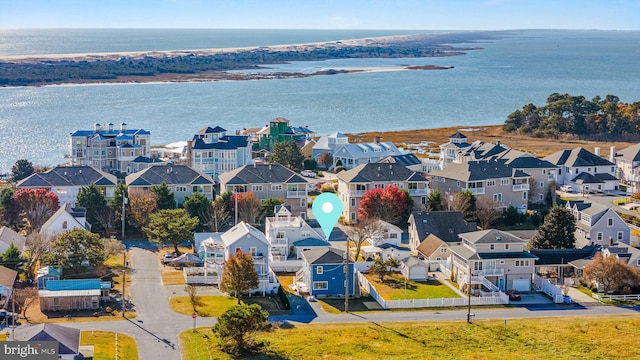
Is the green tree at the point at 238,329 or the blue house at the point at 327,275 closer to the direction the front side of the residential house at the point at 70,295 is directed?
the green tree

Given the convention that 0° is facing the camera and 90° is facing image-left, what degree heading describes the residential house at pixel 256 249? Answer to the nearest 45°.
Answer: approximately 0°

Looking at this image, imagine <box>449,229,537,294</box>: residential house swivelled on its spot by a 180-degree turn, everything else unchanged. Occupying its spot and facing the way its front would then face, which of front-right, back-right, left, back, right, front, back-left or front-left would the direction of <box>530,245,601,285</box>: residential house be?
front-right

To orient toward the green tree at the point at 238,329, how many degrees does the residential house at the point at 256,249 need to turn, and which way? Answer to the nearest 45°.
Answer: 0° — it already faces it

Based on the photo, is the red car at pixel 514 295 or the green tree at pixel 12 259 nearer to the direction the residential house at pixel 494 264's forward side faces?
the red car

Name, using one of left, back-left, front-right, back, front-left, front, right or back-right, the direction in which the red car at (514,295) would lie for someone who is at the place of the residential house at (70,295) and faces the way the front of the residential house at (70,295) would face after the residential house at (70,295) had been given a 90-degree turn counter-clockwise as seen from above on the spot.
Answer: front

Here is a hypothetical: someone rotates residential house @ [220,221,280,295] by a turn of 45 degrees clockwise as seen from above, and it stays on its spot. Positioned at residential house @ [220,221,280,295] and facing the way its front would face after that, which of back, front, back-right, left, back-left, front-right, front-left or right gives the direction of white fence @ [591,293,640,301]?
back-left

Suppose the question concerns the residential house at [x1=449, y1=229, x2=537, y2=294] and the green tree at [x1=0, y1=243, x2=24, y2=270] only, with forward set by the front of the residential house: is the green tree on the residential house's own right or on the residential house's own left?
on the residential house's own right

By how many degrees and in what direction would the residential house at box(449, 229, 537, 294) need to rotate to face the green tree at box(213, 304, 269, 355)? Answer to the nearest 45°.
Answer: approximately 45° to its right

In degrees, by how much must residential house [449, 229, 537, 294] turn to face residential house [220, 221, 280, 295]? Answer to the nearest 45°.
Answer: approximately 90° to its right

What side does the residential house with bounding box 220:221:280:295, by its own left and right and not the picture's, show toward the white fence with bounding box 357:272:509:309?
left

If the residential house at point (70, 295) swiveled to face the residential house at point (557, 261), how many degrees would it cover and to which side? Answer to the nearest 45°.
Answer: approximately 90° to its left

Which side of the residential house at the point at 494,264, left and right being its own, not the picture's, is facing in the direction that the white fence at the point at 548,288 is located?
left
